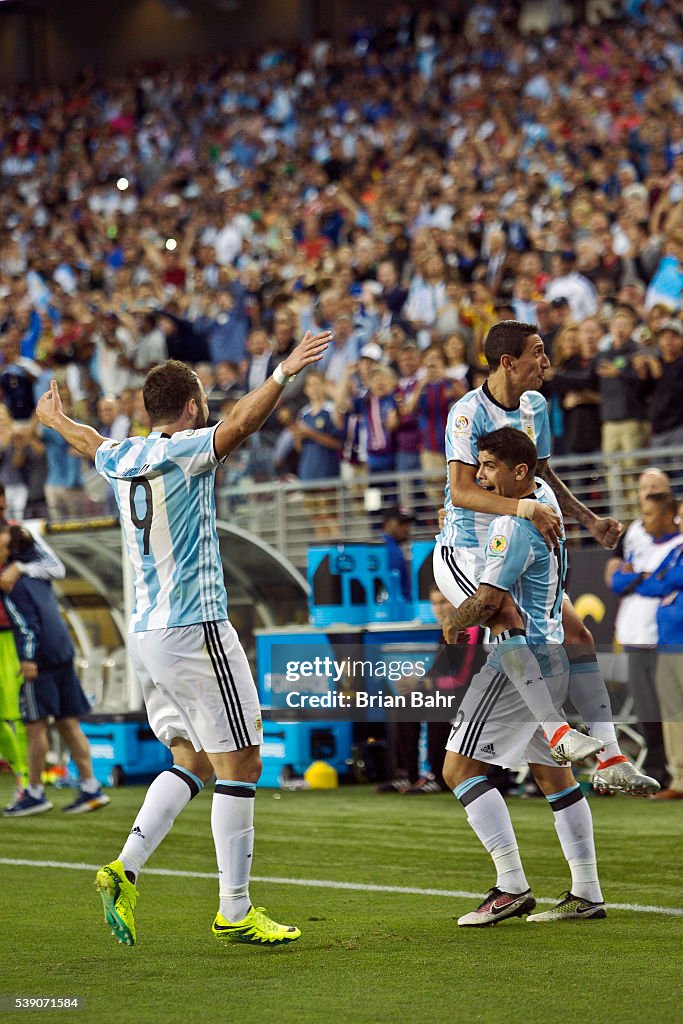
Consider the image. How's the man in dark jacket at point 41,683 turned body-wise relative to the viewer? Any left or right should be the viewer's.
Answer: facing away from the viewer and to the left of the viewer

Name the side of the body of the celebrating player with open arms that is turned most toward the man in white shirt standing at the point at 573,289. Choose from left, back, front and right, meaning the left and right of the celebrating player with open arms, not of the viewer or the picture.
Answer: front

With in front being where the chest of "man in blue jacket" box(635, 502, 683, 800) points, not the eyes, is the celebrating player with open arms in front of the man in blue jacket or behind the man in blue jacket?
in front

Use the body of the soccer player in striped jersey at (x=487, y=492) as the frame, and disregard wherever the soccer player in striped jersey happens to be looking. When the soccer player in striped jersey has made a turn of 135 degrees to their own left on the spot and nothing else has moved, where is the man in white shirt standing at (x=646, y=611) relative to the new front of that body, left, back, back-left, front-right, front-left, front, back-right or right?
front

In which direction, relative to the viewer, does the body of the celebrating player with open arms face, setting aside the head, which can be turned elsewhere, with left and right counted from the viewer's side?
facing away from the viewer and to the right of the viewer

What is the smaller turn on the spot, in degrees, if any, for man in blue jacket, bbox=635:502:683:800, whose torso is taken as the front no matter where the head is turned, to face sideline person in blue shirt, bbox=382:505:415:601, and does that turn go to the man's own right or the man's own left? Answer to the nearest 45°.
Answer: approximately 90° to the man's own right

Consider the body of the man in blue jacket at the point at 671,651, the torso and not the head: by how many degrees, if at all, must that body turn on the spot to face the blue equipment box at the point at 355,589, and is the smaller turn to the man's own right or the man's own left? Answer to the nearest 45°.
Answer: approximately 45° to the man's own right

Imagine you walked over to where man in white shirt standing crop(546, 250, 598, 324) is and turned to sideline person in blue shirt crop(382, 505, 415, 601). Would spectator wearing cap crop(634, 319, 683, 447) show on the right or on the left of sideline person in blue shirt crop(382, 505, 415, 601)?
left
